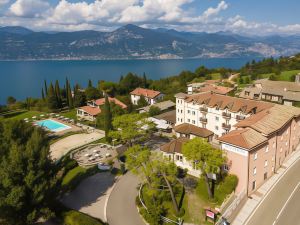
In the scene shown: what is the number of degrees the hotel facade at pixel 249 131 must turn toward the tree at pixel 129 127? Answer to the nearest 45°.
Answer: approximately 45° to its right

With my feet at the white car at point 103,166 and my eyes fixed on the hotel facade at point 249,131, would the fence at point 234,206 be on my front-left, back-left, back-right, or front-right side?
front-right

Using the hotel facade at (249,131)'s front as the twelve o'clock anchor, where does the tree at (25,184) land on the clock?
The tree is roughly at 12 o'clock from the hotel facade.

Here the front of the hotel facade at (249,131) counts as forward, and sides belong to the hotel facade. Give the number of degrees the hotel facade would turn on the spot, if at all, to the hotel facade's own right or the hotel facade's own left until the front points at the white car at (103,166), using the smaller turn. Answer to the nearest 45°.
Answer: approximately 45° to the hotel facade's own right

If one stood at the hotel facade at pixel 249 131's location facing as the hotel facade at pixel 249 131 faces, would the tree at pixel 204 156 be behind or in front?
in front

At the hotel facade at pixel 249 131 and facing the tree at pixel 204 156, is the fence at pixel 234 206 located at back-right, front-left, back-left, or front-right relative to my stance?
front-left

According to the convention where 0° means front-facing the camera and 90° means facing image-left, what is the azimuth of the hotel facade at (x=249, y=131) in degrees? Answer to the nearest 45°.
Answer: approximately 45°

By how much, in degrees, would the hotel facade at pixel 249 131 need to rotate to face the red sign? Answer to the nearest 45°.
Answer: approximately 45° to its left

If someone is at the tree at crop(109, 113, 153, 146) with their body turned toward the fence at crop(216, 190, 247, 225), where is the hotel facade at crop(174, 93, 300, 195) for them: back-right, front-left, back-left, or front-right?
front-left
